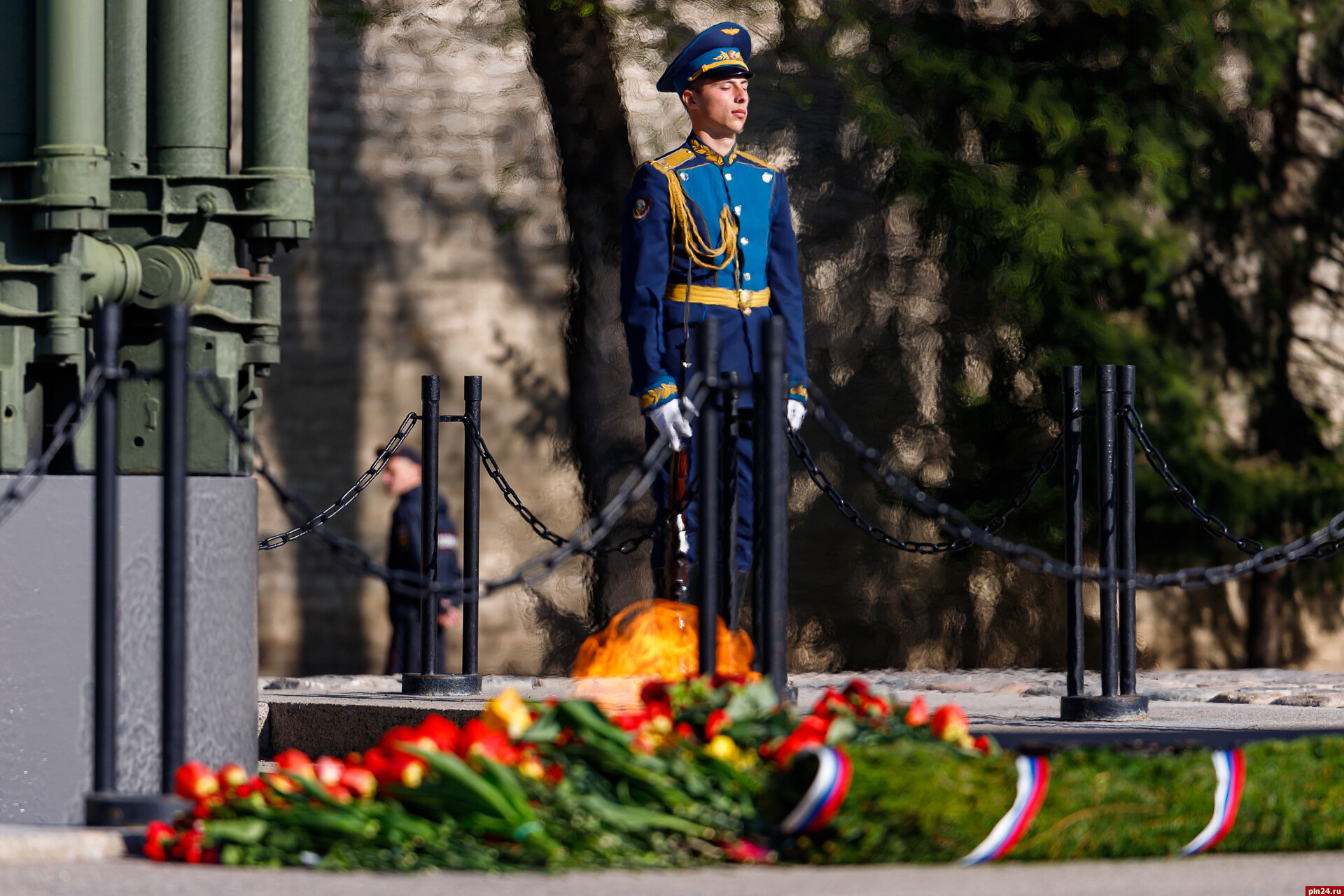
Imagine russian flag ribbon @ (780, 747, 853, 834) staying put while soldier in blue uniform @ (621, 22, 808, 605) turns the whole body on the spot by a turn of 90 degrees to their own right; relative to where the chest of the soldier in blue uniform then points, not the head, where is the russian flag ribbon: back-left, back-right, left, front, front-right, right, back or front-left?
front-left

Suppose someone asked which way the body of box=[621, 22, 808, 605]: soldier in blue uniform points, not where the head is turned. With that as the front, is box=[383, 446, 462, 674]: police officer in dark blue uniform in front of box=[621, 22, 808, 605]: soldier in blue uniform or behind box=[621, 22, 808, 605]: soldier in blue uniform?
behind

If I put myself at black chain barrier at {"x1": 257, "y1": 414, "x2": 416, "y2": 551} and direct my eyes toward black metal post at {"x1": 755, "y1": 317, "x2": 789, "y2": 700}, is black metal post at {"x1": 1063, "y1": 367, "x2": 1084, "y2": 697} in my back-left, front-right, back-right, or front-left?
front-left

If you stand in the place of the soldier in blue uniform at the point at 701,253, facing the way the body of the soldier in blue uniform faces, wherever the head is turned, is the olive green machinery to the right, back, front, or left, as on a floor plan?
right

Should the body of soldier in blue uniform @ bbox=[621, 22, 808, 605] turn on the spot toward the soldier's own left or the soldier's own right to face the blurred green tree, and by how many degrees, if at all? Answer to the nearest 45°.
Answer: approximately 90° to the soldier's own left

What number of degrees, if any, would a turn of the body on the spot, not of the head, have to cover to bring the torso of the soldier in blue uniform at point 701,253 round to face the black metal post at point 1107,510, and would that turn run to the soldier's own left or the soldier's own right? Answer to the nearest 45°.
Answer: approximately 45° to the soldier's own left

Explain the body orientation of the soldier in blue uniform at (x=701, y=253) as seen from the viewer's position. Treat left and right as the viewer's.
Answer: facing the viewer and to the right of the viewer

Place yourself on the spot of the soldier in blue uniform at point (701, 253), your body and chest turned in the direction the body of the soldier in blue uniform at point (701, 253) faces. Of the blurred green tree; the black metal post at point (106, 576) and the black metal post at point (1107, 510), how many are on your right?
1

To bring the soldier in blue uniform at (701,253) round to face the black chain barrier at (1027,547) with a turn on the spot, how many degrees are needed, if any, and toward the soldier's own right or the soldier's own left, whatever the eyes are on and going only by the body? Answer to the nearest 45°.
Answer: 0° — they already face it

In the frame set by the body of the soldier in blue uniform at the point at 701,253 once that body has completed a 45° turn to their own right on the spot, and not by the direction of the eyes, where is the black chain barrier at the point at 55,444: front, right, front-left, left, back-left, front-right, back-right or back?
front-right
